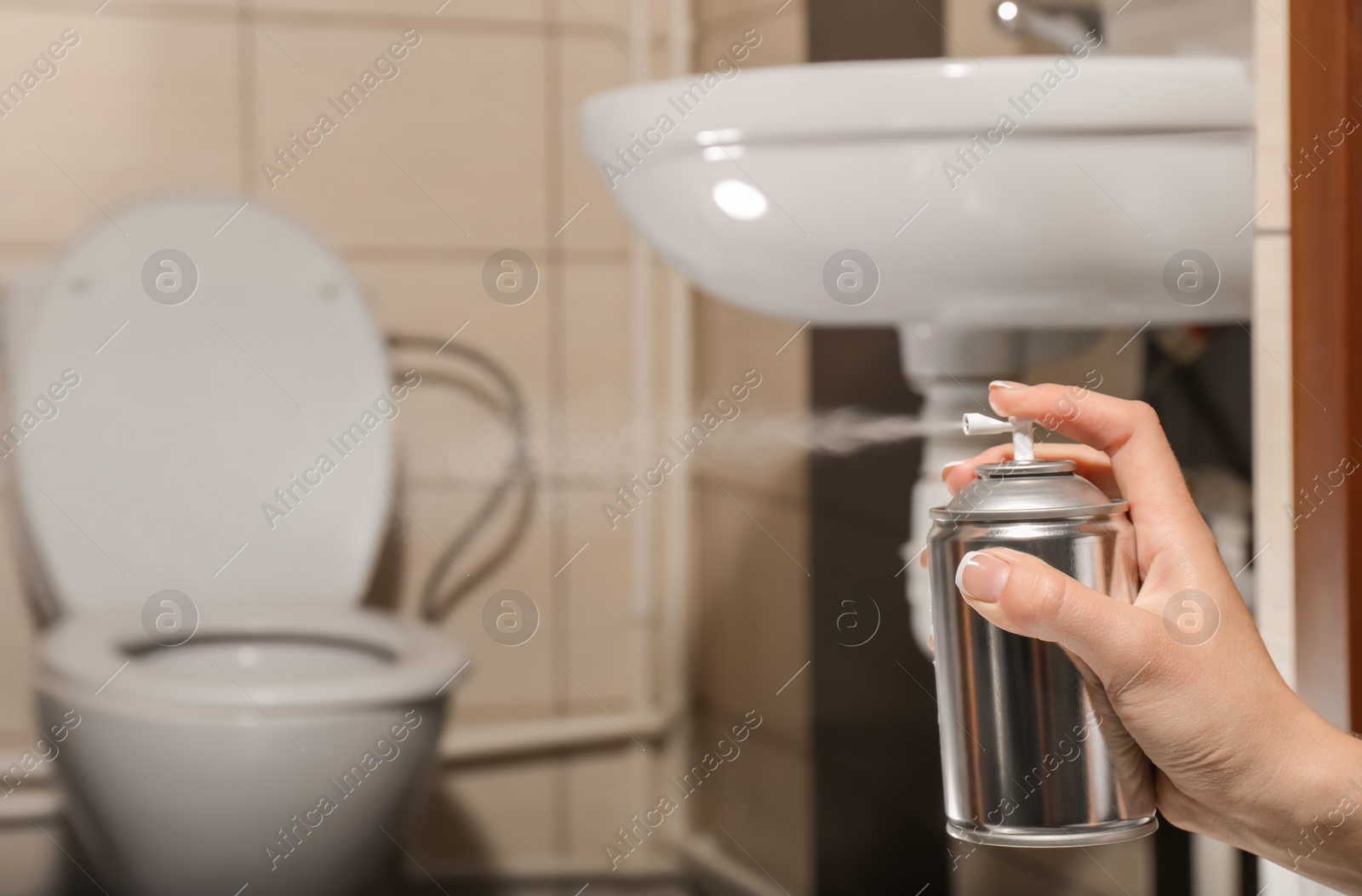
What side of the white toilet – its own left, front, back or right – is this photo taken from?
front

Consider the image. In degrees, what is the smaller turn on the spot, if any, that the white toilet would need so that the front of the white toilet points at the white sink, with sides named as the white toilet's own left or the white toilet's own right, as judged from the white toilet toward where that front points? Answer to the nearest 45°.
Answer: approximately 45° to the white toilet's own left

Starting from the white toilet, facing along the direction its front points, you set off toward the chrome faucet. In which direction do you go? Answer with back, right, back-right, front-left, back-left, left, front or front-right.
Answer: front-left
